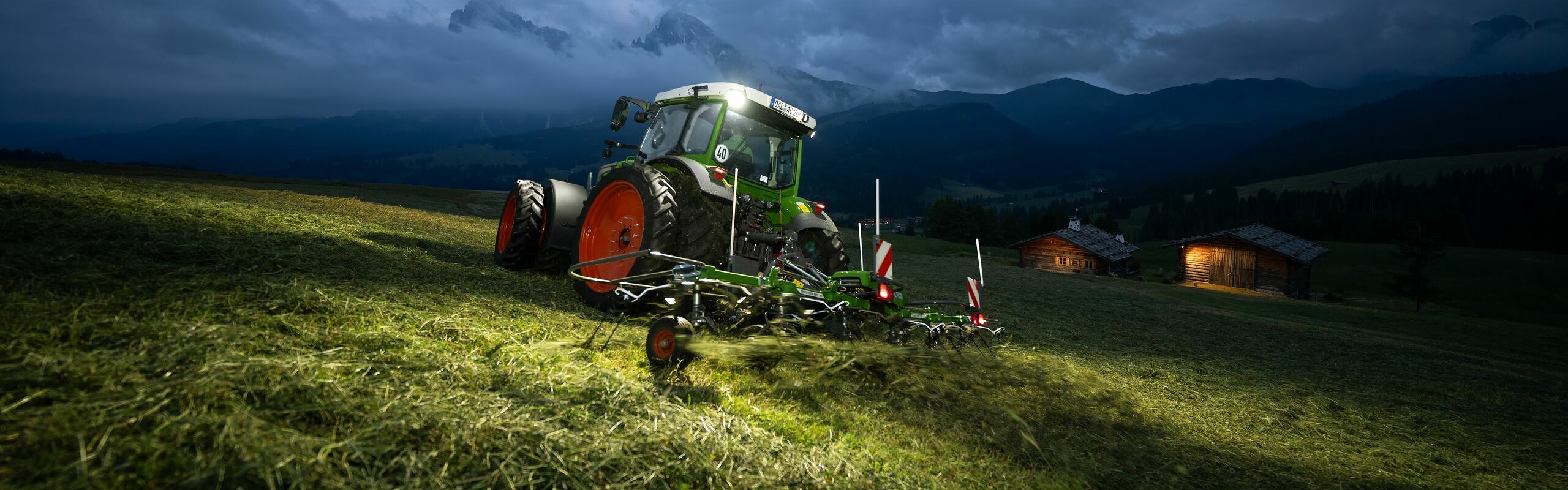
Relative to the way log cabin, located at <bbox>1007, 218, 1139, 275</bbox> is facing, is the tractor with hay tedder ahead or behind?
ahead

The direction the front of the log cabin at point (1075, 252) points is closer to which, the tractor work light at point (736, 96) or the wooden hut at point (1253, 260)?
the tractor work light

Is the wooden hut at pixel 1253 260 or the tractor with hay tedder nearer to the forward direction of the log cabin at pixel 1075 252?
the tractor with hay tedder

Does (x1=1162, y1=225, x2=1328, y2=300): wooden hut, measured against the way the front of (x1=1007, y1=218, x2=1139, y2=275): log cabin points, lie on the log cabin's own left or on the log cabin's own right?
on the log cabin's own left

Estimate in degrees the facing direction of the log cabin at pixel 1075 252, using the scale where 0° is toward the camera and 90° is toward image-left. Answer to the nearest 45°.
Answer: approximately 45°
